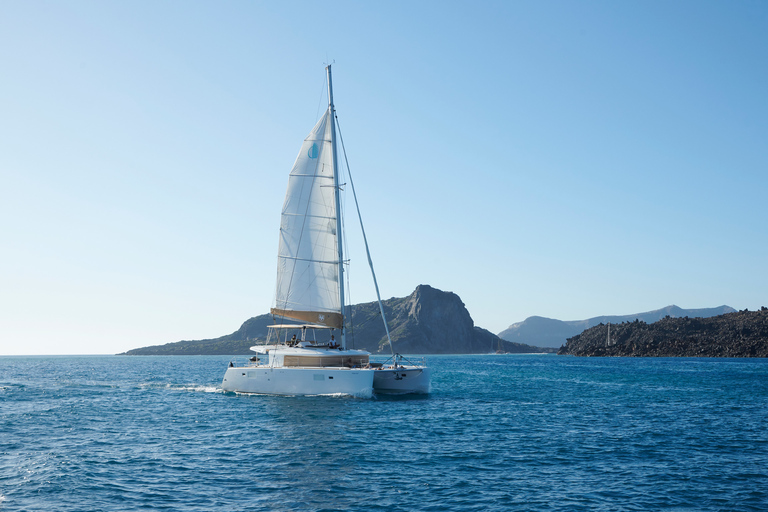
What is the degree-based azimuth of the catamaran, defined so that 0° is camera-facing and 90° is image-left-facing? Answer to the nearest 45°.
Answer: approximately 315°
